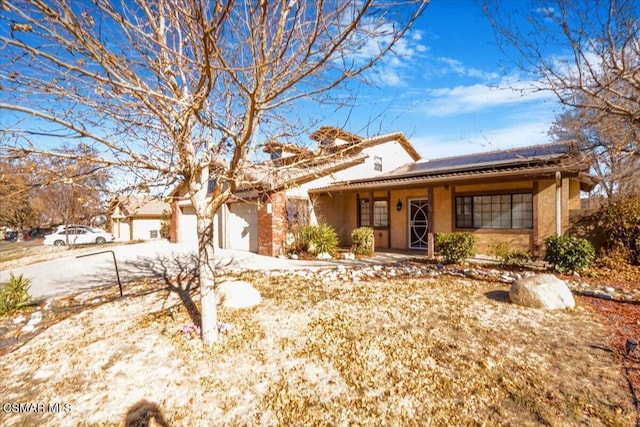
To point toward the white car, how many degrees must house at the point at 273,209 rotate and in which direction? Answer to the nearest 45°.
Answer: approximately 90° to its right

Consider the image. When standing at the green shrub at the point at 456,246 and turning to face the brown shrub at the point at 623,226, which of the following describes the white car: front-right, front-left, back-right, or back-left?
back-left

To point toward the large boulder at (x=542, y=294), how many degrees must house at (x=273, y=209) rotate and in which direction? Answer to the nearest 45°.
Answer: approximately 90° to its left

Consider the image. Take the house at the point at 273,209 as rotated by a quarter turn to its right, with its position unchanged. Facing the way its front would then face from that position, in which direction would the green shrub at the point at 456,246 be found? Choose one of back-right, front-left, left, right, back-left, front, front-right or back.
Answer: back

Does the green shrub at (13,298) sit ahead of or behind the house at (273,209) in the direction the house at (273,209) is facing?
ahead

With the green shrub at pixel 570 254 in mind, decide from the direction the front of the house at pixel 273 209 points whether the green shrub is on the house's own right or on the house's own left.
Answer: on the house's own left

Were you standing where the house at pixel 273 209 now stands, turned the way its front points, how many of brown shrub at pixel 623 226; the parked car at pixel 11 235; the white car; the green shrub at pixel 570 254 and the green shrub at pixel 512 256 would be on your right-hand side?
2

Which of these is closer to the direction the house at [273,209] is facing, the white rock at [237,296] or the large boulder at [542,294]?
the white rock

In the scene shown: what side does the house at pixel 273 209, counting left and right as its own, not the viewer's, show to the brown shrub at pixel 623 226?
left

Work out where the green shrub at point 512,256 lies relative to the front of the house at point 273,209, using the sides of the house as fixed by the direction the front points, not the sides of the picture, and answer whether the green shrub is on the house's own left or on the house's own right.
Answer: on the house's own left

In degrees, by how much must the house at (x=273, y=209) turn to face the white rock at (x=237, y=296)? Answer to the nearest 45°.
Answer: approximately 45° to its left
